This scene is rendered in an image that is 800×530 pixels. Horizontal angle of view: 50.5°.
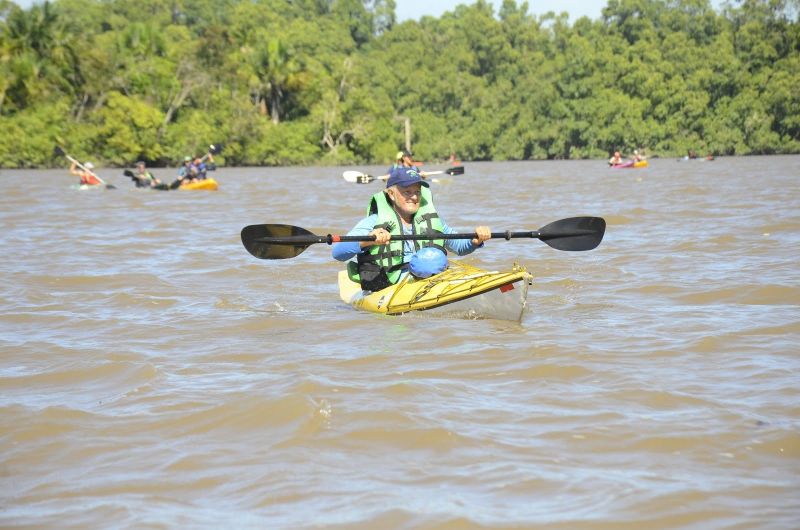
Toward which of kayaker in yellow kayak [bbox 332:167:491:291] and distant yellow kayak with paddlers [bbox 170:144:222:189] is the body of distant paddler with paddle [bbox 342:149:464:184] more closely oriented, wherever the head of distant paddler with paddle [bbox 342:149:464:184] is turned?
the kayaker in yellow kayak

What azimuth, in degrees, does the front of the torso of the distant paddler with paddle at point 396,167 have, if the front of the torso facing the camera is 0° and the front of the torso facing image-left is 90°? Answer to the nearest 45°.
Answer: approximately 0°

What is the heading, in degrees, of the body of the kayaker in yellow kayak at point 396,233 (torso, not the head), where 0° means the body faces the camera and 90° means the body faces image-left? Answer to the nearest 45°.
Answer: approximately 315°

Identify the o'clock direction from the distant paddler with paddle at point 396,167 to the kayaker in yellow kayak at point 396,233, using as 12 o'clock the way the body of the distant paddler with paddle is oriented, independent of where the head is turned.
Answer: The kayaker in yellow kayak is roughly at 12 o'clock from the distant paddler with paddle.

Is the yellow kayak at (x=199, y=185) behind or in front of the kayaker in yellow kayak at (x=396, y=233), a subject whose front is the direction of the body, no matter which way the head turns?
behind

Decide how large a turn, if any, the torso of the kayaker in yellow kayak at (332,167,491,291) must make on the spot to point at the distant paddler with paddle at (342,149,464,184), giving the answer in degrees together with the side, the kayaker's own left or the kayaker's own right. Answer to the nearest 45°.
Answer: approximately 135° to the kayaker's own left
